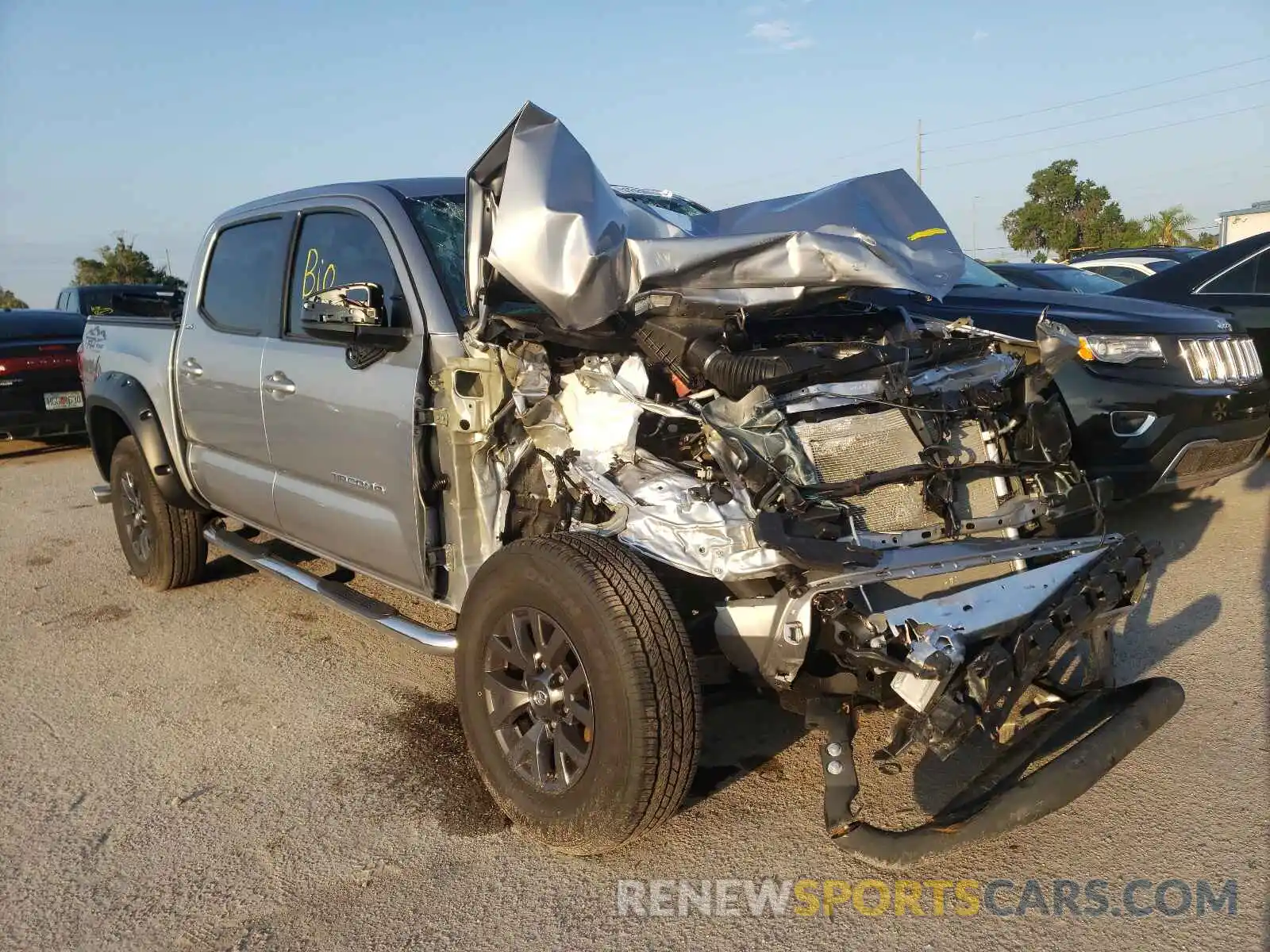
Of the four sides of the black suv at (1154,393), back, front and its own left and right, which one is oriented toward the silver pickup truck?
right

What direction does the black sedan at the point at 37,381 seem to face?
away from the camera

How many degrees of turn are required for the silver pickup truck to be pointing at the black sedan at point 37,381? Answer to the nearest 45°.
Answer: approximately 180°

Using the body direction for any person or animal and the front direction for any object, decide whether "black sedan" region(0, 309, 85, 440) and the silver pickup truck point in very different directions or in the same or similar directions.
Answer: very different directions

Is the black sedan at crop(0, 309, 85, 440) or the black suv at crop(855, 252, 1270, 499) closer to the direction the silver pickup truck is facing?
the black suv

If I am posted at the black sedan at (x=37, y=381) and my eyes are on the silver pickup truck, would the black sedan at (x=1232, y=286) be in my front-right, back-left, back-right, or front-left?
front-left

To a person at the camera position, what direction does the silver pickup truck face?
facing the viewer and to the right of the viewer

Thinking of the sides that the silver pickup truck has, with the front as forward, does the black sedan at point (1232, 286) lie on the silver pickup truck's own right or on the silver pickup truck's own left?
on the silver pickup truck's own left
